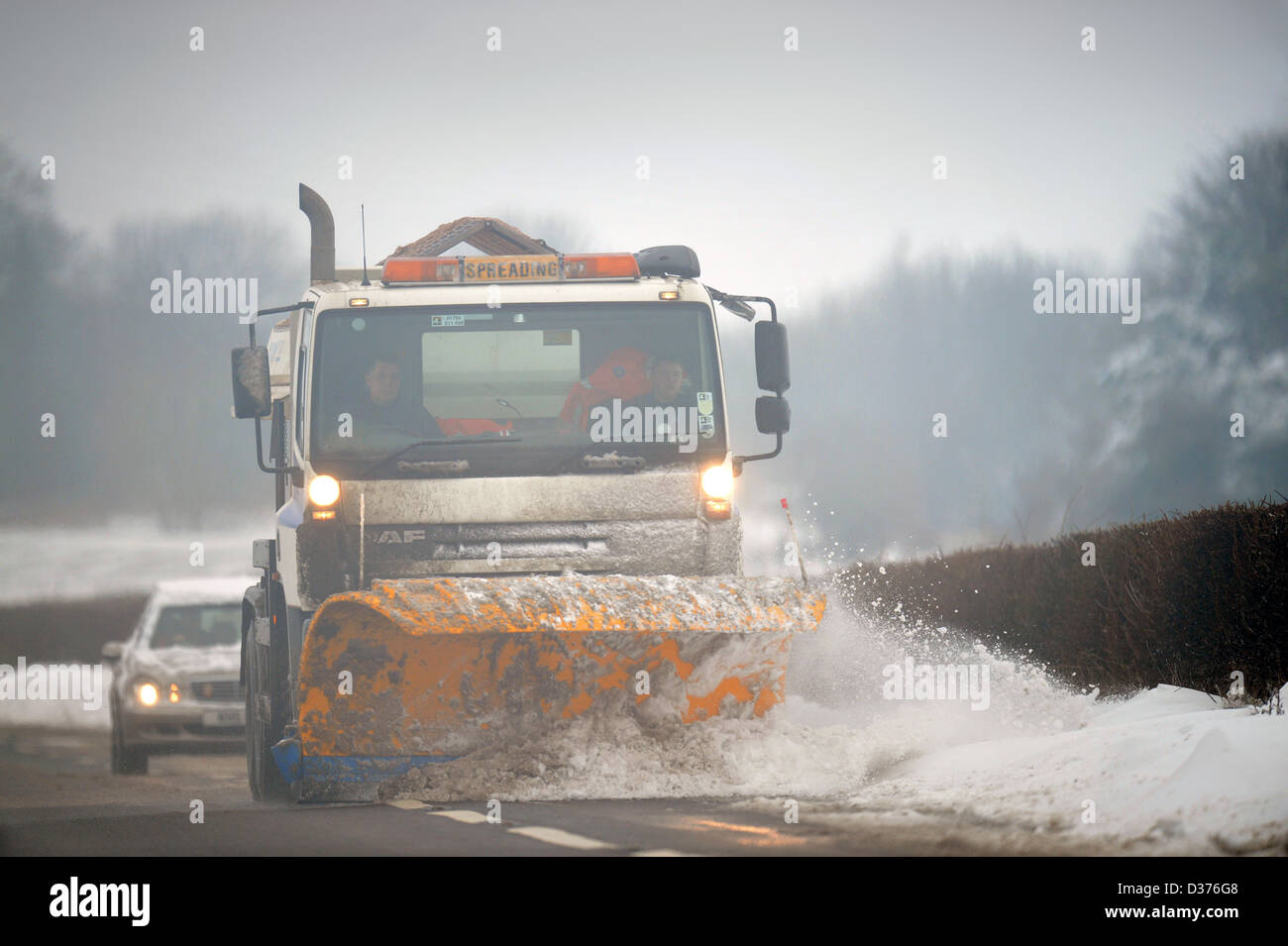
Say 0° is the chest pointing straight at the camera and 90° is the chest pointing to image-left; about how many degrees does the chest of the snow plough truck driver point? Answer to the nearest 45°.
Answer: approximately 0°

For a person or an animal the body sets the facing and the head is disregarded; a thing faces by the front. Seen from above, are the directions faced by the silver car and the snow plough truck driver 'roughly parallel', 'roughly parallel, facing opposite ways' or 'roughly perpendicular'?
roughly parallel

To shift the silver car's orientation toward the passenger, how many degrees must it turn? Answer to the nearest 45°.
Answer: approximately 45° to its left

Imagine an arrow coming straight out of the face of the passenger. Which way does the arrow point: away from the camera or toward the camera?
toward the camera

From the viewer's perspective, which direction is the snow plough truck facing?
toward the camera

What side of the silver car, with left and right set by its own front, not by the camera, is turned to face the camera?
front

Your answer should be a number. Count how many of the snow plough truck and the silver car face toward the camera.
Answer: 2

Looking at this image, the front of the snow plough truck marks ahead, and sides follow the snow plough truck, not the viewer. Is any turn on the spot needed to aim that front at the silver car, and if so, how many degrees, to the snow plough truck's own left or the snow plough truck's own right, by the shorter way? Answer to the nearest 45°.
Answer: approximately 135° to the snow plough truck's own right

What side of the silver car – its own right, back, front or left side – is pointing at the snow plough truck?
front

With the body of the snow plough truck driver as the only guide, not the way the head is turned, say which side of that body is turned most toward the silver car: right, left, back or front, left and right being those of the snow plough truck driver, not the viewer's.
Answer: back

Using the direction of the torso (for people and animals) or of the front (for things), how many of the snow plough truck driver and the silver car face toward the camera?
2
